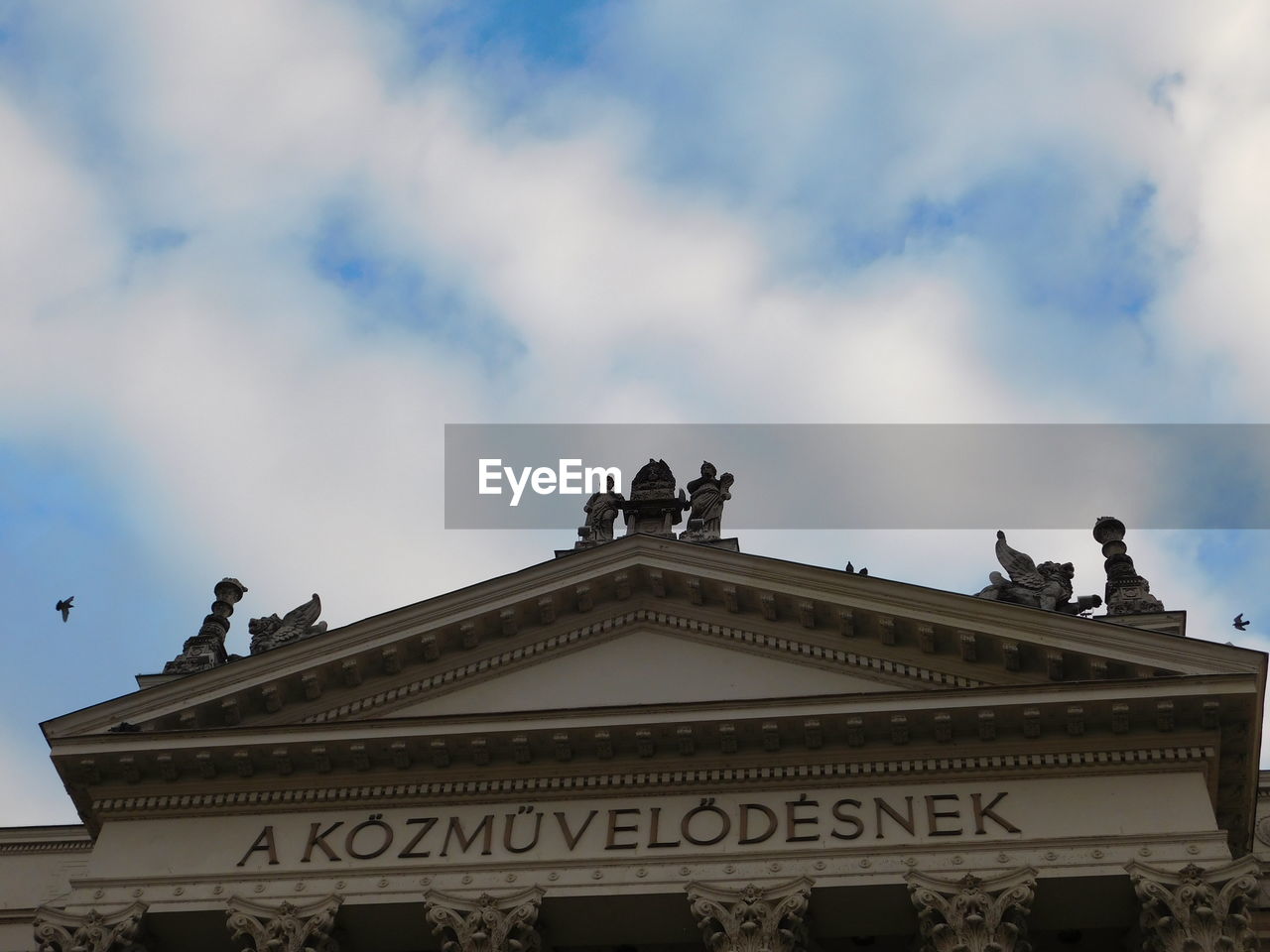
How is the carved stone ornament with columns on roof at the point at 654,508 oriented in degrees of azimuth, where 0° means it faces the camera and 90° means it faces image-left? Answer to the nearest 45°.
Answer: approximately 0°

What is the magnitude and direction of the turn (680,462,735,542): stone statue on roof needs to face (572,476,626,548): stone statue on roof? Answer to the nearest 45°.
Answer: approximately 90° to its right

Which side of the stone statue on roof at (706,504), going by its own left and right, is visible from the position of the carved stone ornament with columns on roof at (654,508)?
right

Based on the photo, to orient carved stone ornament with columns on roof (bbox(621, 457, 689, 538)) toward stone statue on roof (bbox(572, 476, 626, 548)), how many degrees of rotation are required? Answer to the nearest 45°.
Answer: approximately 90° to its right

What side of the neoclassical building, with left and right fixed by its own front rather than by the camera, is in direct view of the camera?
front

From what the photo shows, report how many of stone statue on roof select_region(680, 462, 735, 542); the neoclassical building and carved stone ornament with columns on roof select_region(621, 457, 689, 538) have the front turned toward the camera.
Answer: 3
